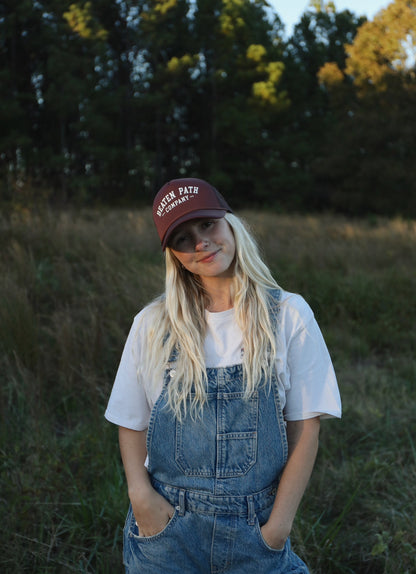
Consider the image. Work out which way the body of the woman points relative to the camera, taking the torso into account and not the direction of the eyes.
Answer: toward the camera

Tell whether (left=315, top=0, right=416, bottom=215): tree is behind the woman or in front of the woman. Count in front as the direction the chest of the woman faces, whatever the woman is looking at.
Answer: behind
